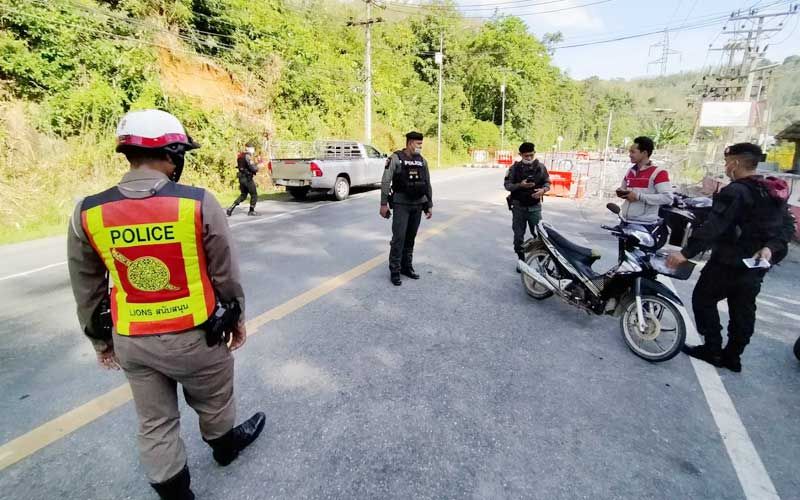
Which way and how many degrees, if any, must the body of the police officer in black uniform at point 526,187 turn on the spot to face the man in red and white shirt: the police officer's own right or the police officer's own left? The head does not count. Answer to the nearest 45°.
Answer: approximately 45° to the police officer's own left

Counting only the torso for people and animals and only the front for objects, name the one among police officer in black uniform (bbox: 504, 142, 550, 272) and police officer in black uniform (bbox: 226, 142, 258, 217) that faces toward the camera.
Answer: police officer in black uniform (bbox: 504, 142, 550, 272)

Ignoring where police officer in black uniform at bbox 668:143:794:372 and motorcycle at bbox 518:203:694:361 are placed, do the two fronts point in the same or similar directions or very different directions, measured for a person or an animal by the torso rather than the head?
very different directions

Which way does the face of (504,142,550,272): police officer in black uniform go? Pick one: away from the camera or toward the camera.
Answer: toward the camera

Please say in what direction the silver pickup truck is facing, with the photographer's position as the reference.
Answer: facing away from the viewer and to the right of the viewer

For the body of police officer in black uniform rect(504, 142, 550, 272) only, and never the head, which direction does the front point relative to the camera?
toward the camera

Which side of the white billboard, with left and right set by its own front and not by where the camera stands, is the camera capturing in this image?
front

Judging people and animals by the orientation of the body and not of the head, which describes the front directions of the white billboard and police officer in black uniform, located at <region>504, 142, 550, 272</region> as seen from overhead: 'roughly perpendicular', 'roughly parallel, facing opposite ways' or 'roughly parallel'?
roughly parallel

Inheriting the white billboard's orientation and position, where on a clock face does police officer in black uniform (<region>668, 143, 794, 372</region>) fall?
The police officer in black uniform is roughly at 12 o'clock from the white billboard.

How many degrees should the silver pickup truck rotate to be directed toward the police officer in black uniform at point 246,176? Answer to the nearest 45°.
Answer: approximately 180°

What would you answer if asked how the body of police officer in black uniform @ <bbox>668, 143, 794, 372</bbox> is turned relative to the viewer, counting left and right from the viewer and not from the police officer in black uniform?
facing away from the viewer and to the left of the viewer

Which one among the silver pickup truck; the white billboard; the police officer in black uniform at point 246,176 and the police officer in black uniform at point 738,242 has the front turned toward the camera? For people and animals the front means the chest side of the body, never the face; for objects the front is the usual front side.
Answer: the white billboard

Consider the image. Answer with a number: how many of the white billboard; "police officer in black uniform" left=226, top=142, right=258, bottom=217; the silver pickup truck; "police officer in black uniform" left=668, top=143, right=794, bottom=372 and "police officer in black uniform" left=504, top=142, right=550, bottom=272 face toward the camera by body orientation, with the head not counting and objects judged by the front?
2

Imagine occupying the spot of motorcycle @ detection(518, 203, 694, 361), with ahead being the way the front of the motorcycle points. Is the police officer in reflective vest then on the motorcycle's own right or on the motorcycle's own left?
on the motorcycle's own right
